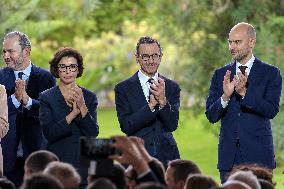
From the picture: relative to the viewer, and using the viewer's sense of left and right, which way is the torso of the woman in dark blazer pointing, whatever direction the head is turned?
facing the viewer

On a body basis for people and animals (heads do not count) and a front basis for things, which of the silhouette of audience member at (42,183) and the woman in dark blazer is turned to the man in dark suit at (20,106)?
the silhouette of audience member

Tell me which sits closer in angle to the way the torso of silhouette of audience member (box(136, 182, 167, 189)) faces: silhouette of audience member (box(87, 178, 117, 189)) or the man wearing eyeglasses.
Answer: the man wearing eyeglasses

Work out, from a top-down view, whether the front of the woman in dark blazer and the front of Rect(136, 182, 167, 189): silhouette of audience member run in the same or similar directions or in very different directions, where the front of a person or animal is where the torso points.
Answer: very different directions

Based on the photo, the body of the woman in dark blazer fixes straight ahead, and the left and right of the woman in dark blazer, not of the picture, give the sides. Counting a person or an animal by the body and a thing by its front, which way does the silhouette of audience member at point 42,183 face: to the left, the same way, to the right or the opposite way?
the opposite way

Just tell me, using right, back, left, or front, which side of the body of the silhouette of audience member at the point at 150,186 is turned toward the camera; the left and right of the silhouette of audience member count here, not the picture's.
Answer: back

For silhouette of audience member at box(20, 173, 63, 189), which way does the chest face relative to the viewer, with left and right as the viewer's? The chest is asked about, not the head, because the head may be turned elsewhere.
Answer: facing away from the viewer

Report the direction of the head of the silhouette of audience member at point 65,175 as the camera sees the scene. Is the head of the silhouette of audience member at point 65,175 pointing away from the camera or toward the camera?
away from the camera

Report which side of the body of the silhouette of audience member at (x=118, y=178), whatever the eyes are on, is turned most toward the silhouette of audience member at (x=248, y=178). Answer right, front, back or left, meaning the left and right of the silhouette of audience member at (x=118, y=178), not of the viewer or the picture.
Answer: right

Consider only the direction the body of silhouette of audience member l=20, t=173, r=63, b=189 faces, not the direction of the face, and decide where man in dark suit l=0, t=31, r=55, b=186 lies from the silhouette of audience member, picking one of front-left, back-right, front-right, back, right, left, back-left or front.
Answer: front

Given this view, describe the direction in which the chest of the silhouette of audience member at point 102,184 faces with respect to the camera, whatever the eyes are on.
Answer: away from the camera
